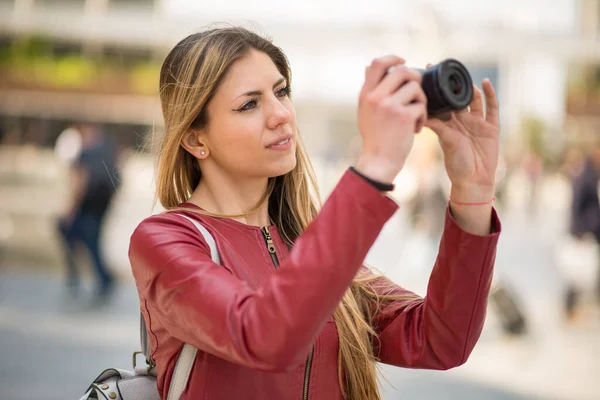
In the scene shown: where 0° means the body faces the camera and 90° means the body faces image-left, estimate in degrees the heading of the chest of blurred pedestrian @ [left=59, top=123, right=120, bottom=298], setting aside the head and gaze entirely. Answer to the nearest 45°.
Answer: approximately 90°

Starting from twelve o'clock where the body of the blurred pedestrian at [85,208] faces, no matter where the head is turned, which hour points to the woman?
The woman is roughly at 9 o'clock from the blurred pedestrian.

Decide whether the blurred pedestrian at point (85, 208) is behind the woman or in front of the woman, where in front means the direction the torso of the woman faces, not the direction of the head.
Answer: behind

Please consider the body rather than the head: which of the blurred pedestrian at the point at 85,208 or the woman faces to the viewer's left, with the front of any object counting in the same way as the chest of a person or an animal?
the blurred pedestrian

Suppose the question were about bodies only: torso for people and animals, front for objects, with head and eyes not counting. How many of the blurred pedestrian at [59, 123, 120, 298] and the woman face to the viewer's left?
1

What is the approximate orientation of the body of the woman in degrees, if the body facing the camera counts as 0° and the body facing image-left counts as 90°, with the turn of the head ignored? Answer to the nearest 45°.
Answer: approximately 315°

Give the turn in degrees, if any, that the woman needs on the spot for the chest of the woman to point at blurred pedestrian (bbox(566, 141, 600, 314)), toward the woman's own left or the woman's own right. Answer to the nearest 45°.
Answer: approximately 90° to the woman's own left

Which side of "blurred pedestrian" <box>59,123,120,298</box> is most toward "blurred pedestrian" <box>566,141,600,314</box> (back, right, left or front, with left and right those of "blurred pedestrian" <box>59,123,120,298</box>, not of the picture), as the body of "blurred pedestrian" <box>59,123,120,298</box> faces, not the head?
back
